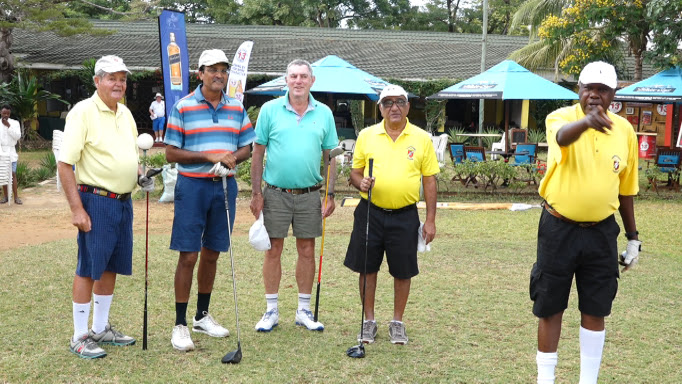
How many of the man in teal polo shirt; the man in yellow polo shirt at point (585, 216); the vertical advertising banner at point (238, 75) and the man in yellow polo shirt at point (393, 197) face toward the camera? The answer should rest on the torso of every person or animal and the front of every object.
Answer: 4

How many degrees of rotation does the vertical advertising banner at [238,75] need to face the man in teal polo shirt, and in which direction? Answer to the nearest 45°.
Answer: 0° — it already faces them

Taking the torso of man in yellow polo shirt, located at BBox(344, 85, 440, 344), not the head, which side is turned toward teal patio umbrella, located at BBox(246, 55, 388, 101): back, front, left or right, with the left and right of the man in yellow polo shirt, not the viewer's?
back

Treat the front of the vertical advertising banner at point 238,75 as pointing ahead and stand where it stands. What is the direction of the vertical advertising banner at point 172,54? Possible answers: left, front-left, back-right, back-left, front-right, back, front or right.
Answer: front-right

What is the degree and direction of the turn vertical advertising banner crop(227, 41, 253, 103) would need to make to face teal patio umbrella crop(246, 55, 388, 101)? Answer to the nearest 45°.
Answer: approximately 90° to its left

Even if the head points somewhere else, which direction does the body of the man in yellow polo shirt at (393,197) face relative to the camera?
toward the camera

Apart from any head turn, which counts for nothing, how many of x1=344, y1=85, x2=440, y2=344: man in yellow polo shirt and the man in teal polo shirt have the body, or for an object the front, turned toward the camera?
2

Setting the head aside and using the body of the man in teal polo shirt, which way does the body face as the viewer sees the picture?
toward the camera

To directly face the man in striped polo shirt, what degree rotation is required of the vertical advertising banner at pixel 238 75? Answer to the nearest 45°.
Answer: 0° — it already faces them

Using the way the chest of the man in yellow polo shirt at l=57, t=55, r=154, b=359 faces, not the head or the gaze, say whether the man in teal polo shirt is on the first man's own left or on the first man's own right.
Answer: on the first man's own left

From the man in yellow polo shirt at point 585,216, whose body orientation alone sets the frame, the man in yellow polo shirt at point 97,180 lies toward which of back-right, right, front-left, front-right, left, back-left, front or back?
right
